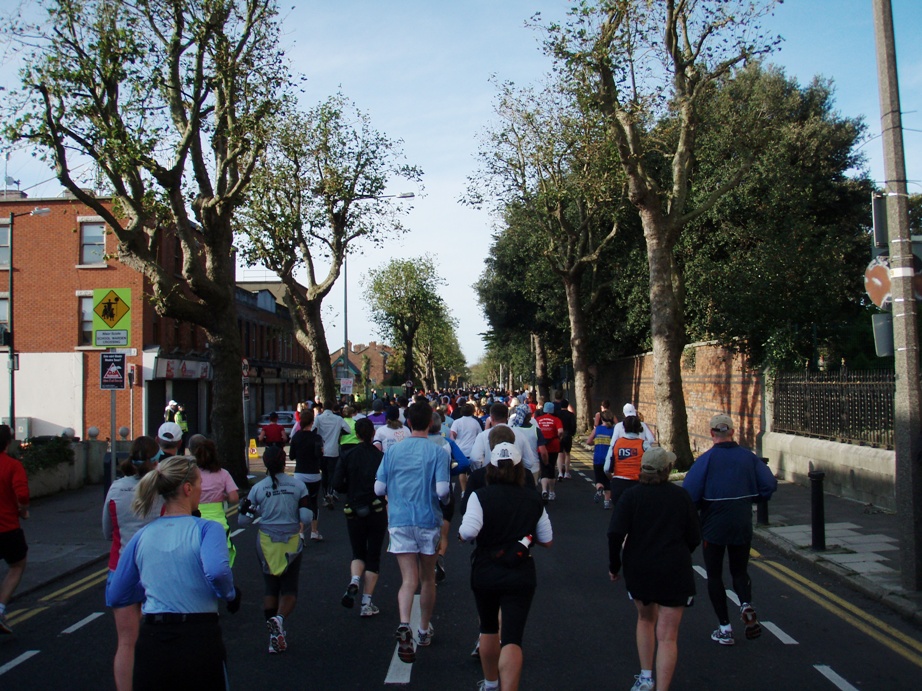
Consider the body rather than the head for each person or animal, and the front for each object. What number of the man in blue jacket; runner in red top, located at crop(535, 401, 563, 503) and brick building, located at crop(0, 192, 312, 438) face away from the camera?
2

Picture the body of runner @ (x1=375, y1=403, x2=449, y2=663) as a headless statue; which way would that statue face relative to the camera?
away from the camera

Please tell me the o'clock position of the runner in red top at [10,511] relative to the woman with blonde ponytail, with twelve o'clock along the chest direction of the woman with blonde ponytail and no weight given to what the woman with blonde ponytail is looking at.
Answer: The runner in red top is roughly at 10 o'clock from the woman with blonde ponytail.

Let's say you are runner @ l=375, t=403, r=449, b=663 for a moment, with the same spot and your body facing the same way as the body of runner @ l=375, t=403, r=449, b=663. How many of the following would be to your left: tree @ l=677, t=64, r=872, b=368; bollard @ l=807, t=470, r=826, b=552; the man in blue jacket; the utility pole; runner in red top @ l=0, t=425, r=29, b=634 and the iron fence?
1

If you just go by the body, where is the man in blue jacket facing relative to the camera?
away from the camera

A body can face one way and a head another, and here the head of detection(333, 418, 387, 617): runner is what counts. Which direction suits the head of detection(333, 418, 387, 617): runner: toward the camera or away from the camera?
away from the camera

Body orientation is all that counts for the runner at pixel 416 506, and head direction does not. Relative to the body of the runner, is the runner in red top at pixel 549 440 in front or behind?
in front

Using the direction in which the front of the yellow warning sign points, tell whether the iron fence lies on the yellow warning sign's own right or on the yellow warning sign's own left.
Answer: on the yellow warning sign's own left

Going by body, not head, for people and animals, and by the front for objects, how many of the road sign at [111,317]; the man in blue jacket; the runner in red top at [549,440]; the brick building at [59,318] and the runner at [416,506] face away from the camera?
3

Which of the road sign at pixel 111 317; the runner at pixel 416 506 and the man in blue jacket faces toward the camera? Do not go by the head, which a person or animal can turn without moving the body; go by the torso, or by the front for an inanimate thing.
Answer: the road sign

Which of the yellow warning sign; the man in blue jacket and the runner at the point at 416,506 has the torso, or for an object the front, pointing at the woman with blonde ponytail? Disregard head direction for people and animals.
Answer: the yellow warning sign

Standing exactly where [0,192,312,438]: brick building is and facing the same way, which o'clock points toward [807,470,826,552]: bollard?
The bollard is roughly at 1 o'clock from the brick building.

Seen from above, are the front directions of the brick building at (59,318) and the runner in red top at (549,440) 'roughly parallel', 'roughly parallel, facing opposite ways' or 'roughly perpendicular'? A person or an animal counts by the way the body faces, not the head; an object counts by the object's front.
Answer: roughly perpendicular

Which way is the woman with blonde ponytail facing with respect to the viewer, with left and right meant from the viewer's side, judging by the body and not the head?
facing away from the viewer and to the right of the viewer

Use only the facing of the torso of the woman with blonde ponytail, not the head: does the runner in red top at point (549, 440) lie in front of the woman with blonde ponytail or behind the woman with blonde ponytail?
in front

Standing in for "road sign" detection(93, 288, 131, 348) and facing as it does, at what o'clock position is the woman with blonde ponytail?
The woman with blonde ponytail is roughly at 12 o'clock from the road sign.

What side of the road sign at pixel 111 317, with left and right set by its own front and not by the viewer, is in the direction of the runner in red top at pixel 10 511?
front

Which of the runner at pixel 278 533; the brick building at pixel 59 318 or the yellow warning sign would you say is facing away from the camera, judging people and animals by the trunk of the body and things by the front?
the runner

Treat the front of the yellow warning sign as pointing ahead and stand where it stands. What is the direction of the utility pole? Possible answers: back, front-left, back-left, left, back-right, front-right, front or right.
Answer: front-left

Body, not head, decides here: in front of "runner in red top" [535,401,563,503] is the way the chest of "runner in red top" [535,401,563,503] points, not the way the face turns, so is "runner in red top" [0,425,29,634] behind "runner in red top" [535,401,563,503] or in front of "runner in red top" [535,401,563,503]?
behind

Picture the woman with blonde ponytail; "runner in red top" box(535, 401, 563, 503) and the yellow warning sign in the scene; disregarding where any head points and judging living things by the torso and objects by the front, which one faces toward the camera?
the yellow warning sign
